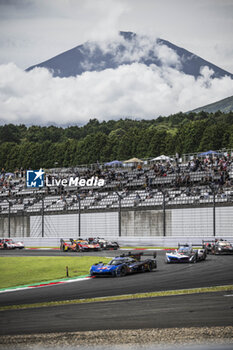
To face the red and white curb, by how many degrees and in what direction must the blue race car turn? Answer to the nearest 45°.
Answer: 0° — it already faces it

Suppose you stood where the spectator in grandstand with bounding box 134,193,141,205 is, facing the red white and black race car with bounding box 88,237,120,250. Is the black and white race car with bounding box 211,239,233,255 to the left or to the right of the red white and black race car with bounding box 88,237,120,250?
left

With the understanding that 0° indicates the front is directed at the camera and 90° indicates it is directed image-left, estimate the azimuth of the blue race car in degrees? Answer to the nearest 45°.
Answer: approximately 45°

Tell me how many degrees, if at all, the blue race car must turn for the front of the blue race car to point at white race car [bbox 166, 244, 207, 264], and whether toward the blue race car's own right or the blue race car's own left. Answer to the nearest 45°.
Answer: approximately 180°

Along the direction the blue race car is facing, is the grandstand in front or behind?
behind

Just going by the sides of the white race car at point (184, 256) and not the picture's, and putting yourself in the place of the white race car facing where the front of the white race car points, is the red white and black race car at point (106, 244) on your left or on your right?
on your right

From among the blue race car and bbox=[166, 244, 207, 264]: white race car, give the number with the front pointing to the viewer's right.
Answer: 0

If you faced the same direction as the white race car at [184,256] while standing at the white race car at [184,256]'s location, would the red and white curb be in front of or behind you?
in front

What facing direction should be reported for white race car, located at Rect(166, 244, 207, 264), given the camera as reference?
facing the viewer and to the left of the viewer

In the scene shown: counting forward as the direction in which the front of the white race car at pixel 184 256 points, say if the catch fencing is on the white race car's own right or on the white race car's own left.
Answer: on the white race car's own right

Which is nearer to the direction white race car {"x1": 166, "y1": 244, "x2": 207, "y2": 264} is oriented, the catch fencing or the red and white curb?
the red and white curb

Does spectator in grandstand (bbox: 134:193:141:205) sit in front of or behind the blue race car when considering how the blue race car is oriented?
behind
